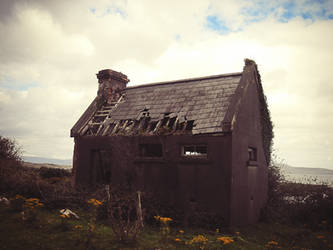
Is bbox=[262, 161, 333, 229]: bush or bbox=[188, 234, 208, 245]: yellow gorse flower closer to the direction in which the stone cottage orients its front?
the yellow gorse flower

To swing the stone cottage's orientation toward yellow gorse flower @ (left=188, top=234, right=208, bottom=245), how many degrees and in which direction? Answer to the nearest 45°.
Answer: approximately 45° to its left

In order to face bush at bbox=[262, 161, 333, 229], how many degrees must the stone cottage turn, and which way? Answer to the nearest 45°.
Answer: approximately 135° to its left

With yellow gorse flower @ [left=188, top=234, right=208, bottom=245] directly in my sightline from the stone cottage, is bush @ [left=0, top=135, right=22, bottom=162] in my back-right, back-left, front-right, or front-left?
back-right

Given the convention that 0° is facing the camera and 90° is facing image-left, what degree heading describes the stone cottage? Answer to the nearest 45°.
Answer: approximately 45°

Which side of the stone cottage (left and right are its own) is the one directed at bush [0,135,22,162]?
right
